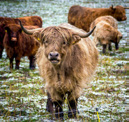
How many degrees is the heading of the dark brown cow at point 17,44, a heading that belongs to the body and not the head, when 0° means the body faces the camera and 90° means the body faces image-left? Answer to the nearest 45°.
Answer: approximately 45°

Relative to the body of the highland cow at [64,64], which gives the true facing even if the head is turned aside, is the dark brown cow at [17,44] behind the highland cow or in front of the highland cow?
behind
